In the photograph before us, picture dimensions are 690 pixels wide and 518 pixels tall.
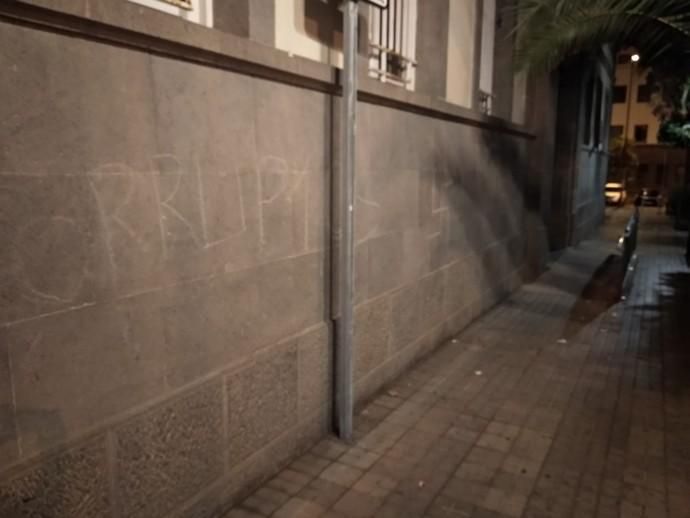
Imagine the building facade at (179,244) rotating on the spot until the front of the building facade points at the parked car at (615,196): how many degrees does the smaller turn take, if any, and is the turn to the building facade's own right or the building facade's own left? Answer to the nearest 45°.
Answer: approximately 90° to the building facade's own left

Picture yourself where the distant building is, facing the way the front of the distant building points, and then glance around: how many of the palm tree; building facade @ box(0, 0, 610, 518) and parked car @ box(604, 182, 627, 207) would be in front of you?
3

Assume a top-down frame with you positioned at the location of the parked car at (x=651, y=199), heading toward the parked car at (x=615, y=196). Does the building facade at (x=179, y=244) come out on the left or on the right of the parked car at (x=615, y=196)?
left

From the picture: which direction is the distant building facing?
toward the camera

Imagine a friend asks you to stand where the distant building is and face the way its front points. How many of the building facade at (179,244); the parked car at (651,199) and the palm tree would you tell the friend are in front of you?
3

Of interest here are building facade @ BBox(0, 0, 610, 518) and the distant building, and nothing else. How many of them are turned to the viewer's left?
0

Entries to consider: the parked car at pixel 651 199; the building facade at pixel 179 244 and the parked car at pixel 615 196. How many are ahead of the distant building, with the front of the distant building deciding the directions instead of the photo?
3

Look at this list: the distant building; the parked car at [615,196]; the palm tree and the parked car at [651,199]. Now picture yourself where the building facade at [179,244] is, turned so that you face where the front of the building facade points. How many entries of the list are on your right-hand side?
0

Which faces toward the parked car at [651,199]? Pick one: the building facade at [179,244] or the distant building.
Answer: the distant building

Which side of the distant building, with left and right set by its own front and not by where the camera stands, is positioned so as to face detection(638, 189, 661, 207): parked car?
front

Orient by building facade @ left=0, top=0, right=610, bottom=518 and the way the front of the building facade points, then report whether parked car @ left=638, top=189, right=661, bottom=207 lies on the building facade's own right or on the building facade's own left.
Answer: on the building facade's own left

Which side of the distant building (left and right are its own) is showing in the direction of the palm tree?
front

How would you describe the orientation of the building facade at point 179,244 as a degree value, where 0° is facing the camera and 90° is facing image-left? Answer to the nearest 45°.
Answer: approximately 315°

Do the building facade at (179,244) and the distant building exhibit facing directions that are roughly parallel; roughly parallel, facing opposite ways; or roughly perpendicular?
roughly perpendicular

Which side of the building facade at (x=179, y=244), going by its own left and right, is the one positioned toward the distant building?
left
